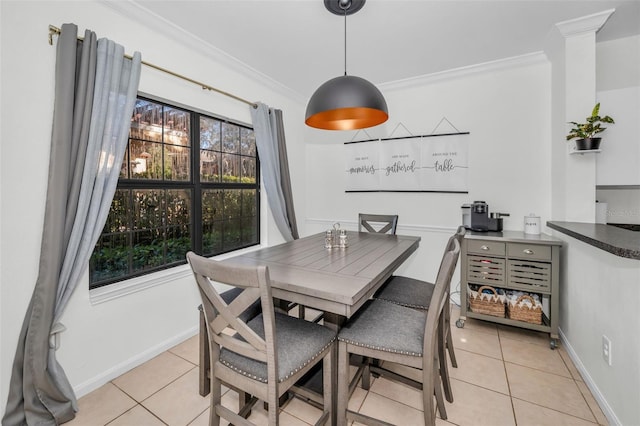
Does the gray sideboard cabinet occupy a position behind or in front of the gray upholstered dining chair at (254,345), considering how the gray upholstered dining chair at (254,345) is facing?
in front

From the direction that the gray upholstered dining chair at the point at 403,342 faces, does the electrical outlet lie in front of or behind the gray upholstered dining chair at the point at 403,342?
behind

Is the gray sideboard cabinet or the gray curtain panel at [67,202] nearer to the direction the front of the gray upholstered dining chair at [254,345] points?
the gray sideboard cabinet

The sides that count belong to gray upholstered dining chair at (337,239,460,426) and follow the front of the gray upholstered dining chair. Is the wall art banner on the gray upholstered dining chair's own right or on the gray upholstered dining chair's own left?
on the gray upholstered dining chair's own right

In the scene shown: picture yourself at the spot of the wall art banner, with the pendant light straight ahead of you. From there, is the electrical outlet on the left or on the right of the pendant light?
left

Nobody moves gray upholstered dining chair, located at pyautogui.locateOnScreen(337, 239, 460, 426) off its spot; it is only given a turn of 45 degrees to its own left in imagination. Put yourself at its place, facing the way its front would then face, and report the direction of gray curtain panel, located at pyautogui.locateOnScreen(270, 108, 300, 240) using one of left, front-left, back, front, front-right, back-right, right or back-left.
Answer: right

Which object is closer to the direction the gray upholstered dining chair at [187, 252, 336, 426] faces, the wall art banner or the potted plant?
the wall art banner

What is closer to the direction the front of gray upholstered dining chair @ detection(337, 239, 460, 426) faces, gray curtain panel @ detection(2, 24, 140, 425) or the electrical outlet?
the gray curtain panel

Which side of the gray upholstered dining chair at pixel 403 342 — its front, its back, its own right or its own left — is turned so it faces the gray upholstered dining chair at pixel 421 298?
right

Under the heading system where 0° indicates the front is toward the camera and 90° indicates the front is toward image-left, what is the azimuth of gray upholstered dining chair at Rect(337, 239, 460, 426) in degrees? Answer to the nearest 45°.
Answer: approximately 90°

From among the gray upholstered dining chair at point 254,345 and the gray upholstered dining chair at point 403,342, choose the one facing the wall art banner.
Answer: the gray upholstered dining chair at point 254,345

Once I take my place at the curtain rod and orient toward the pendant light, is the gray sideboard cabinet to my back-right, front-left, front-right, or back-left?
front-left

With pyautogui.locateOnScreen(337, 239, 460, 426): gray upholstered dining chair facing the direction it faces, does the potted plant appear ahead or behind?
behind

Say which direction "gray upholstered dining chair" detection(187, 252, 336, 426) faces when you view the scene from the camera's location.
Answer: facing away from the viewer and to the right of the viewer

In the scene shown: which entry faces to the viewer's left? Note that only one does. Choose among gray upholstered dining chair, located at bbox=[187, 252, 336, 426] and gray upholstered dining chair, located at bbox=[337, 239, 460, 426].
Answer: gray upholstered dining chair, located at bbox=[337, 239, 460, 426]

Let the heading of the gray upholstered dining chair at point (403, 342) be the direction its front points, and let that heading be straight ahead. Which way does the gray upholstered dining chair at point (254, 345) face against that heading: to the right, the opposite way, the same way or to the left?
to the right

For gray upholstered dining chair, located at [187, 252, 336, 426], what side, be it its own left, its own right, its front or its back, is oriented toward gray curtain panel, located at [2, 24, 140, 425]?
left

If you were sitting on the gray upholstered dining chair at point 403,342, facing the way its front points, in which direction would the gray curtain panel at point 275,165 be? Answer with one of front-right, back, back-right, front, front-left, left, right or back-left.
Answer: front-right
